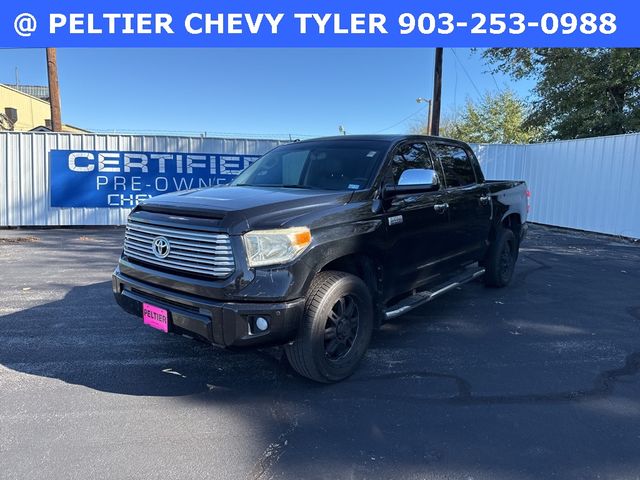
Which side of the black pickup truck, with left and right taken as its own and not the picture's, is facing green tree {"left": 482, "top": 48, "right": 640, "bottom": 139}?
back

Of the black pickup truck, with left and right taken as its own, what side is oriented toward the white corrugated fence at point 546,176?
back

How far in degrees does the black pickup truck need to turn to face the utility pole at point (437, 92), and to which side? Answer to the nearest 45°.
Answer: approximately 135° to its right

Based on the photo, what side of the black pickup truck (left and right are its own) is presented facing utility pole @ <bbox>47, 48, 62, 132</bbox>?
right

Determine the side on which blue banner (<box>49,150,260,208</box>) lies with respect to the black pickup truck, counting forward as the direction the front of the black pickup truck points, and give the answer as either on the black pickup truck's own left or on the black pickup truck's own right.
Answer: on the black pickup truck's own right

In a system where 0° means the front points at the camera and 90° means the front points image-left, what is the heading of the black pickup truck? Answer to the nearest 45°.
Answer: approximately 45°

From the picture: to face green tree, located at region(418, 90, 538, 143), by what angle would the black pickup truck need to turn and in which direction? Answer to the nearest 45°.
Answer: approximately 135° to its right
